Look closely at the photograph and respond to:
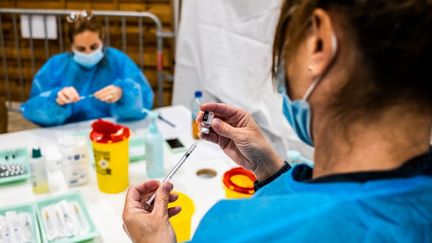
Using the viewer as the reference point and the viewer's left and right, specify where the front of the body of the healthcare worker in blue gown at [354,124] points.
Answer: facing away from the viewer and to the left of the viewer

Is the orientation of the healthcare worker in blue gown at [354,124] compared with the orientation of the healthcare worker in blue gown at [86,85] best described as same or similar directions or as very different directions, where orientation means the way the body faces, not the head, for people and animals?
very different directions

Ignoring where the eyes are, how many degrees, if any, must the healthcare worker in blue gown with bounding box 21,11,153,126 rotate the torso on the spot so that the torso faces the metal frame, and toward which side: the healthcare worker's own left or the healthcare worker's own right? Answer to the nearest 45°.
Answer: approximately 180°

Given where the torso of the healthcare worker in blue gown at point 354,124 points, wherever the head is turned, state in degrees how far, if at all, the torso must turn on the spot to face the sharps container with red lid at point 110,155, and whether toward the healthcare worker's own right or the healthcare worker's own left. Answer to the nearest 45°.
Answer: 0° — they already face it

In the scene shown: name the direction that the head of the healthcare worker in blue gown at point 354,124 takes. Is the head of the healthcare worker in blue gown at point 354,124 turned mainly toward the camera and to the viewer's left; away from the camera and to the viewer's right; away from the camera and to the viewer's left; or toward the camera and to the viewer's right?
away from the camera and to the viewer's left

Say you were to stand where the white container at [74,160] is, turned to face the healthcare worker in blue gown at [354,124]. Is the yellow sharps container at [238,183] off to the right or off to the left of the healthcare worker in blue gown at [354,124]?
left

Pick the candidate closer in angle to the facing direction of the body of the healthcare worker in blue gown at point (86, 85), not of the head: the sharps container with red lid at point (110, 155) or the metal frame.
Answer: the sharps container with red lid

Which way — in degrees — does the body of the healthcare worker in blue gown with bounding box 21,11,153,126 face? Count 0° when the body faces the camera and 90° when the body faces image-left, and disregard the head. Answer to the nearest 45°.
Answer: approximately 0°

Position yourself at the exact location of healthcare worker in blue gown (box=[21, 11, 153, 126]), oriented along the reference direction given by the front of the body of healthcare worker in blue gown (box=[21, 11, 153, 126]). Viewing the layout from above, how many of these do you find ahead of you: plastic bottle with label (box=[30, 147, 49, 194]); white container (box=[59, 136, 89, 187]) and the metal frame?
2

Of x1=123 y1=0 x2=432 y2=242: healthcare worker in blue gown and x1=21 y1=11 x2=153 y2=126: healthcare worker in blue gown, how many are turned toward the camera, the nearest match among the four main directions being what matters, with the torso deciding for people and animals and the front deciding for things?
1

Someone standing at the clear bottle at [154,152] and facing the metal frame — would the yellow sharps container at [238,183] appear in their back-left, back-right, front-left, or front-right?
back-right

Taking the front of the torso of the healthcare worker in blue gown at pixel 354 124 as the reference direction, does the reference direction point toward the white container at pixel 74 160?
yes
